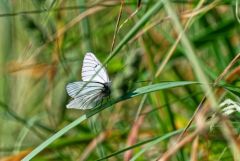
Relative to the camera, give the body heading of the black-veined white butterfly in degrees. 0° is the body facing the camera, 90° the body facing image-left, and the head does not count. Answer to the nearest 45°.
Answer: approximately 270°
